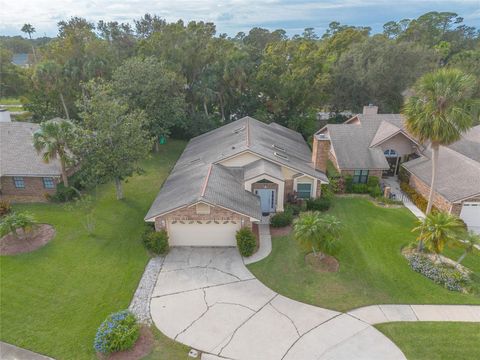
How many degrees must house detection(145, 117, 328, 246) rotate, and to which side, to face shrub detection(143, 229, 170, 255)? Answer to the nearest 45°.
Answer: approximately 45° to its right

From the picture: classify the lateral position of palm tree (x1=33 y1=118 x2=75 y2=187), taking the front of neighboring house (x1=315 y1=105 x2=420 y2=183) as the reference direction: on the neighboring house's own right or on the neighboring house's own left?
on the neighboring house's own right

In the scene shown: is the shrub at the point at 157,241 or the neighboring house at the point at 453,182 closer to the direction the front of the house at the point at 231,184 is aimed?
the shrub

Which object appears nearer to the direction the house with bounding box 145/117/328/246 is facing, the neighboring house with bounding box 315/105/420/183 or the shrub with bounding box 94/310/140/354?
the shrub

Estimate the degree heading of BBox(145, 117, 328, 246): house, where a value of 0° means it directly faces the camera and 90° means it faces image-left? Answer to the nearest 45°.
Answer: approximately 0°

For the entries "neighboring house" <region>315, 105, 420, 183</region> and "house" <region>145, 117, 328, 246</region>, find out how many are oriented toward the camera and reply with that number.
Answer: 2

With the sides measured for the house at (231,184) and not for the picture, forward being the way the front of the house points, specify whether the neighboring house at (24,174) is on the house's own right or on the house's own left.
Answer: on the house's own right

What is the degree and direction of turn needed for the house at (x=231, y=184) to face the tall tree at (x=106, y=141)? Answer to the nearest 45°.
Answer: approximately 90° to its right

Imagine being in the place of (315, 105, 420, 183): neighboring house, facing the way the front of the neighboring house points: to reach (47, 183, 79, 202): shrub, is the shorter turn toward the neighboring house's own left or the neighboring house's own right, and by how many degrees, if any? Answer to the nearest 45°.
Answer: approximately 45° to the neighboring house's own right

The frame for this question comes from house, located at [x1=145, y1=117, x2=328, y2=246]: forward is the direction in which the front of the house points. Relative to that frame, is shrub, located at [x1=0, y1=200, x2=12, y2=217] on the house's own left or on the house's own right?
on the house's own right

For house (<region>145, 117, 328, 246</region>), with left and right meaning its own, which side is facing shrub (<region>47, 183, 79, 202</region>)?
right

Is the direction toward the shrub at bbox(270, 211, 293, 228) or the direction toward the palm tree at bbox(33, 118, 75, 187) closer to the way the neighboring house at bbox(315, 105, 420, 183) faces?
the shrub

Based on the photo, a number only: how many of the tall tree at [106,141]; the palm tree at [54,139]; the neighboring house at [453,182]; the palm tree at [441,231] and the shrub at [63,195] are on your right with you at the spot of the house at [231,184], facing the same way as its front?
3

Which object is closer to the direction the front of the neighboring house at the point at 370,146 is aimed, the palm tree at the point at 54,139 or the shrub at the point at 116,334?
the shrub
